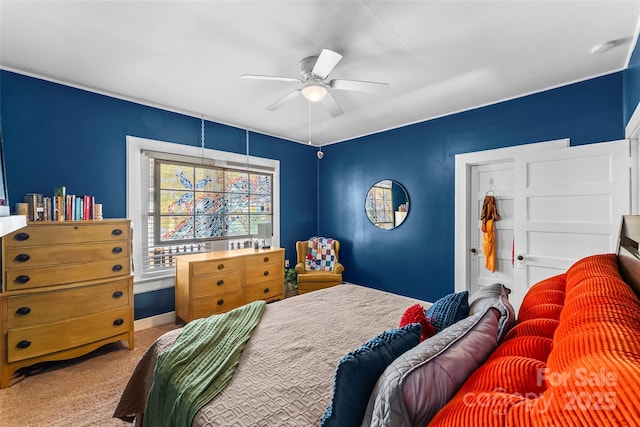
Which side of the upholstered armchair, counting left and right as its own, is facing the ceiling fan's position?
front

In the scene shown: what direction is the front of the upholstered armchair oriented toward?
toward the camera

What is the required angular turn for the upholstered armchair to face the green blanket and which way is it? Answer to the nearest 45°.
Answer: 0° — it already faces it

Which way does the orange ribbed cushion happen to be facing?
to the viewer's left

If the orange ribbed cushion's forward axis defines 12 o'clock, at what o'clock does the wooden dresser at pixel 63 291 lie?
The wooden dresser is roughly at 12 o'clock from the orange ribbed cushion.

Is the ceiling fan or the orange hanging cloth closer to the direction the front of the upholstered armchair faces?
the ceiling fan

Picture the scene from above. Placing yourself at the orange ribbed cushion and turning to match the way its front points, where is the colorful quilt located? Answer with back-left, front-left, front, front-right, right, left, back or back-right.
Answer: front-right

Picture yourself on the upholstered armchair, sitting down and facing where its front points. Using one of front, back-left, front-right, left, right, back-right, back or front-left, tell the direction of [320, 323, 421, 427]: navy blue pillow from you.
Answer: front

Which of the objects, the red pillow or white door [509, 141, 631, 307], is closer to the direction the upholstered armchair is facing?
the red pillow

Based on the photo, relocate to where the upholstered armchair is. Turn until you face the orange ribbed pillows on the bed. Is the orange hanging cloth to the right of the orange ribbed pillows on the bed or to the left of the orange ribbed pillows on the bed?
left

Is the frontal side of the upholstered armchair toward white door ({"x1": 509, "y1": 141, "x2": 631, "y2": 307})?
no
